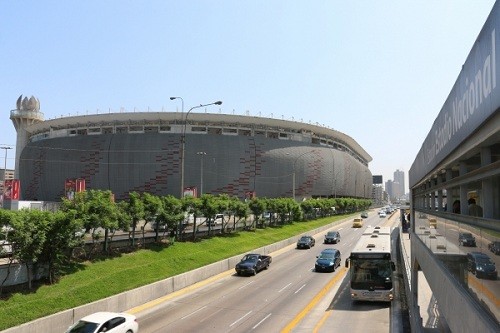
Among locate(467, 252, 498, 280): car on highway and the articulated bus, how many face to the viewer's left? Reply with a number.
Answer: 0

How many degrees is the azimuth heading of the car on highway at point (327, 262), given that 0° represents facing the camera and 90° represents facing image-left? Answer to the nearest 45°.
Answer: approximately 45°

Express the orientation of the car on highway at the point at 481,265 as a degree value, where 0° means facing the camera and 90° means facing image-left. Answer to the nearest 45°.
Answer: approximately 315°

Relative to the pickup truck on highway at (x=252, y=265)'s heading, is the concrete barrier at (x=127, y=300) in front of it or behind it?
in front

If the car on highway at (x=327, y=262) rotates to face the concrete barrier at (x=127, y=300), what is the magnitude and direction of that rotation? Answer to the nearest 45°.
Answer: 0° — it already faces it

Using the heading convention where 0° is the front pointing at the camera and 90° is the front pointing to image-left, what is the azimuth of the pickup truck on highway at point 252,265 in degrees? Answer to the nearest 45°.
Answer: approximately 45°

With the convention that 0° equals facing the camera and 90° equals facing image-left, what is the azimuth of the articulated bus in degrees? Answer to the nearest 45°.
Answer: approximately 0°
